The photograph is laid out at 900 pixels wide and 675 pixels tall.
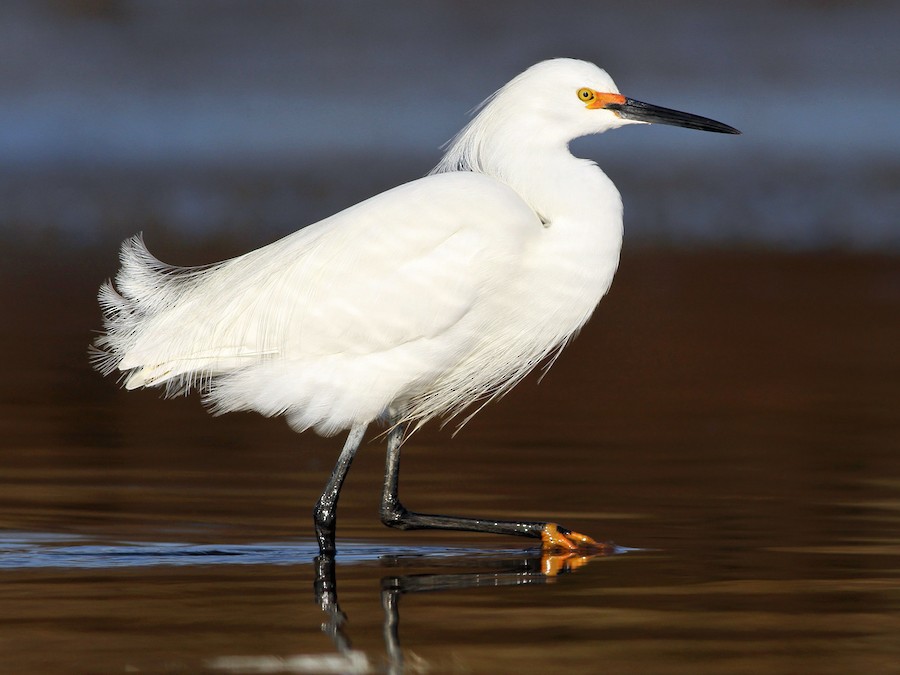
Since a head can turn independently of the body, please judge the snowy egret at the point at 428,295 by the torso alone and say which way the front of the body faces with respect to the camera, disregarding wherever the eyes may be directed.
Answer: to the viewer's right
